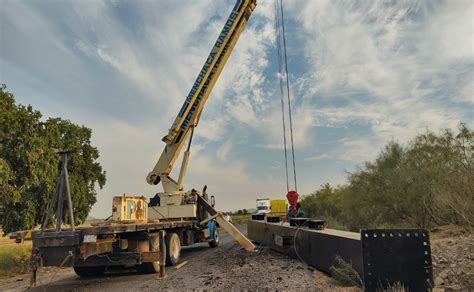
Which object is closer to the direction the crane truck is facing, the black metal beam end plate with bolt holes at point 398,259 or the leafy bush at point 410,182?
the leafy bush

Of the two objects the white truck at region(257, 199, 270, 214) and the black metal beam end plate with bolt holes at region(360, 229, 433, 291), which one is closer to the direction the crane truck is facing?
the white truck

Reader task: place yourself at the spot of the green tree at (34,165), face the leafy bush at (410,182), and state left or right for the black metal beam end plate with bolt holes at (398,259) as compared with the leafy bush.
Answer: right

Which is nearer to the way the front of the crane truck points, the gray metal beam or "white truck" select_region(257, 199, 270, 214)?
the white truck

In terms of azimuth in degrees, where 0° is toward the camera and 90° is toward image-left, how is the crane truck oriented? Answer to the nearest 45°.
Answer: approximately 225°

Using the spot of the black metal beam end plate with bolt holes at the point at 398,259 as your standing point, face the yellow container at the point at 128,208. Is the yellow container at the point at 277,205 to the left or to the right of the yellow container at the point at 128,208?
right

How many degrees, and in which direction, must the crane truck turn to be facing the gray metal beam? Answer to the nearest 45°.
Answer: approximately 90° to its right

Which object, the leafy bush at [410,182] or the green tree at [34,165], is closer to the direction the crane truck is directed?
the leafy bush

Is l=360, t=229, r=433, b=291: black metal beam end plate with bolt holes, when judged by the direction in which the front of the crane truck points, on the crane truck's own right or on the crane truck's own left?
on the crane truck's own right
